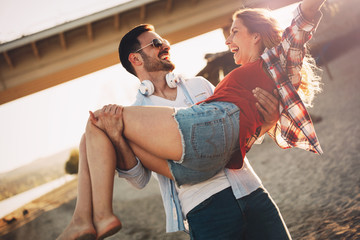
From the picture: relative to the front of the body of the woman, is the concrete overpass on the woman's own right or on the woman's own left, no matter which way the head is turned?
on the woman's own right

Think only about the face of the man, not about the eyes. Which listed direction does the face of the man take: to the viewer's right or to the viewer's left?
to the viewer's right
